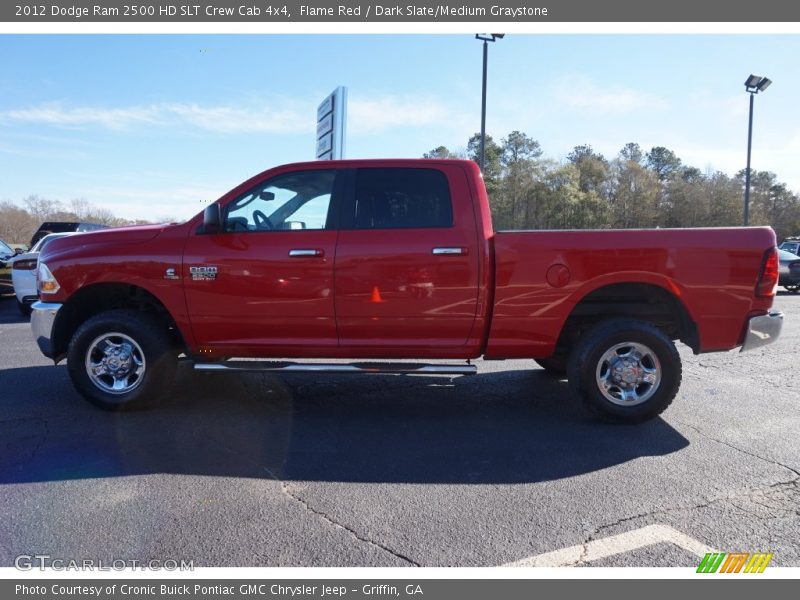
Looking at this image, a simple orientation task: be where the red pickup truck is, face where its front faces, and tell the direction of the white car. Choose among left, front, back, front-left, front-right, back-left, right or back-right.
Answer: front-right

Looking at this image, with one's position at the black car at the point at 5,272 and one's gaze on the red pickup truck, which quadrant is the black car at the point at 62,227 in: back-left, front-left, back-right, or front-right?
back-left

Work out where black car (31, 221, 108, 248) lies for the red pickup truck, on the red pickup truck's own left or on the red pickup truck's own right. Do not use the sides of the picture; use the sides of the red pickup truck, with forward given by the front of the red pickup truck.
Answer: on the red pickup truck's own right

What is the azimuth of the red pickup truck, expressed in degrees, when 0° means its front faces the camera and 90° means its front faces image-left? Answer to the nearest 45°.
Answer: approximately 90°

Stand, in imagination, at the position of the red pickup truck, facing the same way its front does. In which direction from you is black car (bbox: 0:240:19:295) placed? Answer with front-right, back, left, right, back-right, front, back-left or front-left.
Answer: front-right
